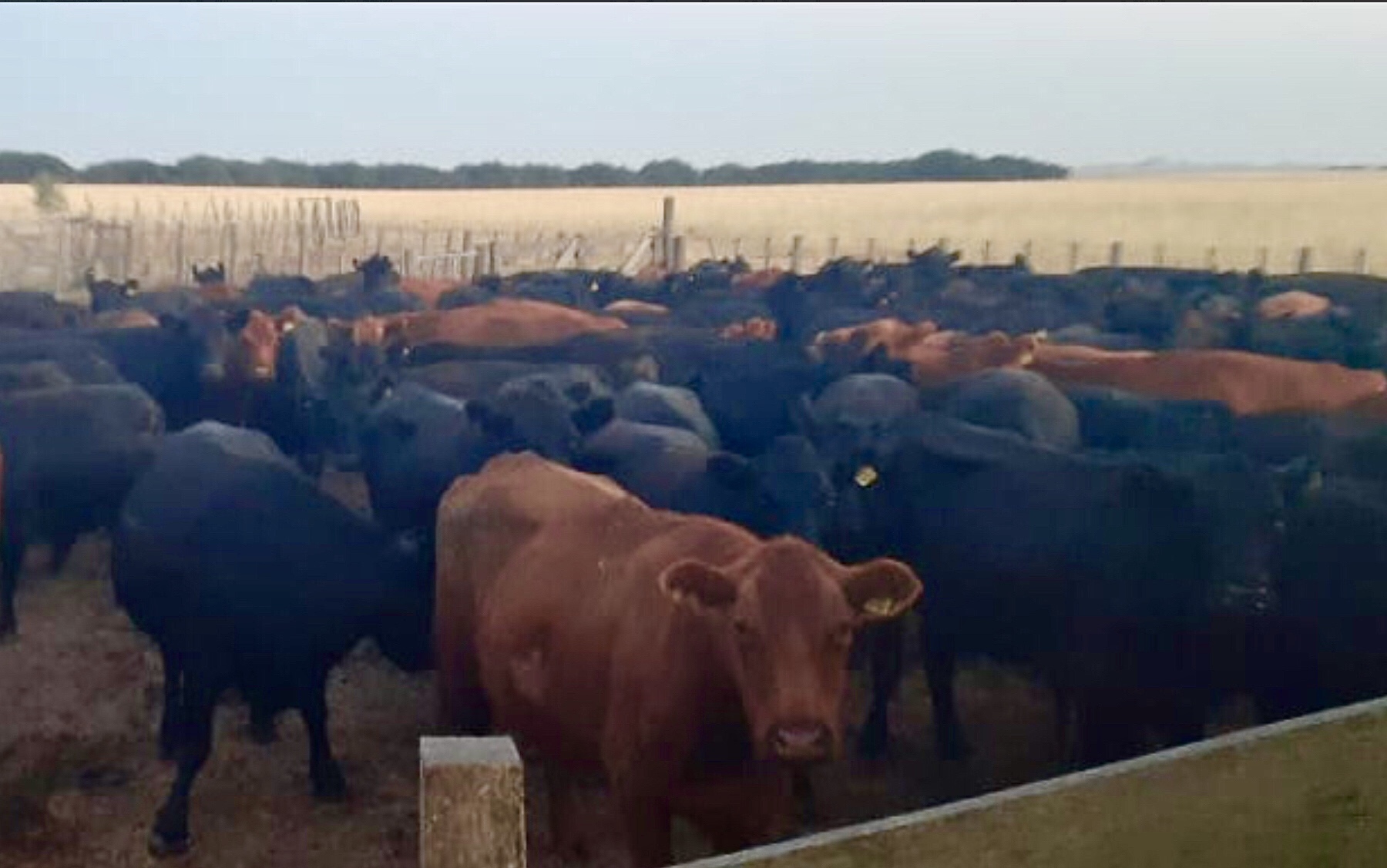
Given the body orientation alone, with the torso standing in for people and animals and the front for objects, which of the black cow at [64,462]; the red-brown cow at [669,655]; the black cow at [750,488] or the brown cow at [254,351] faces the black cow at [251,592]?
the brown cow

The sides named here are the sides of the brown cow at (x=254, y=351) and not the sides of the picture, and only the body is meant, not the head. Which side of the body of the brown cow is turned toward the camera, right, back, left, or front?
front

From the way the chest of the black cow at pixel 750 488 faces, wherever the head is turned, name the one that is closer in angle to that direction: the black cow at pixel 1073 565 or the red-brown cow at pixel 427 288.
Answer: the black cow

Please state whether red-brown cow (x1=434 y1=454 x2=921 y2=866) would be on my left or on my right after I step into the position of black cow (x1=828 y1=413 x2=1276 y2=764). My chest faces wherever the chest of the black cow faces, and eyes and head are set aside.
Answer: on my left
